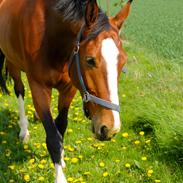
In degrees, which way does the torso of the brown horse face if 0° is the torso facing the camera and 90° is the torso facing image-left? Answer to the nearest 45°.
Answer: approximately 315°
